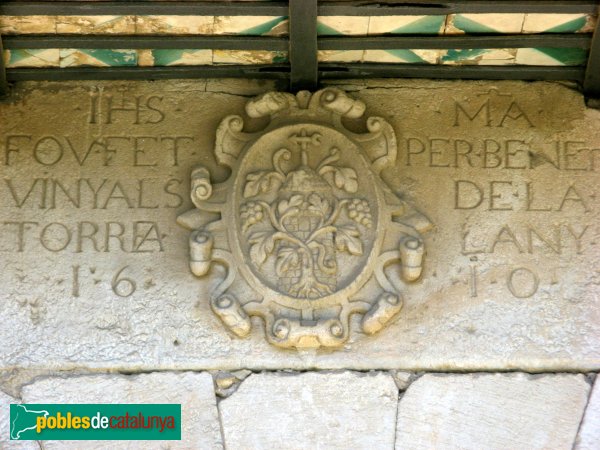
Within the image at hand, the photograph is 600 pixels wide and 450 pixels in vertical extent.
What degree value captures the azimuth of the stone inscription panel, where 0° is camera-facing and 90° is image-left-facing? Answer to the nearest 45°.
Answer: approximately 0°

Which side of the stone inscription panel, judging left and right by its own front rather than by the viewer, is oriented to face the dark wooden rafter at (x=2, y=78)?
right
